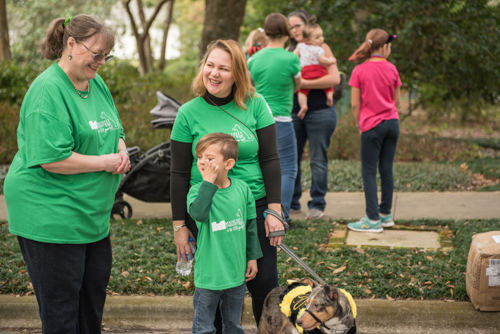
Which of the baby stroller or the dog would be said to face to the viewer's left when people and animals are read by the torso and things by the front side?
the baby stroller

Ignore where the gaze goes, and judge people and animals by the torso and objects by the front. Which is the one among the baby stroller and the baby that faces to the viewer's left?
the baby stroller

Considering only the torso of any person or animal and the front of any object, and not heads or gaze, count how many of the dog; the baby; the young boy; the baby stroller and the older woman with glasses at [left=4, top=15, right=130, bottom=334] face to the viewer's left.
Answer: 1

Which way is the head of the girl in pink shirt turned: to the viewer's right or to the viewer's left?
to the viewer's right

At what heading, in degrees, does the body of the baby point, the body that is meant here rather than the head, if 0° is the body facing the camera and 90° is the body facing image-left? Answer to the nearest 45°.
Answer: approximately 315°

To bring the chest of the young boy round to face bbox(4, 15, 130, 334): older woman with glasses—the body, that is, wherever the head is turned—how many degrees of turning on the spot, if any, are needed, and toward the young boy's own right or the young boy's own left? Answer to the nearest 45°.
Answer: approximately 90° to the young boy's own right

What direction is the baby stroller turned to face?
to the viewer's left

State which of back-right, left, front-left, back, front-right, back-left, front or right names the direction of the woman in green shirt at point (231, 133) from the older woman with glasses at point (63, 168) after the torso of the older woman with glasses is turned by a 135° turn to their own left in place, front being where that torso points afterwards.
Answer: right

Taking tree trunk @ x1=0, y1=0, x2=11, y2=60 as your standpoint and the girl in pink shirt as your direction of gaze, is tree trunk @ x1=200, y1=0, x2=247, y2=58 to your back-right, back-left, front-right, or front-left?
front-left

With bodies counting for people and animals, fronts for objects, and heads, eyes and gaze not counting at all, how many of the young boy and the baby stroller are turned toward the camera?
1

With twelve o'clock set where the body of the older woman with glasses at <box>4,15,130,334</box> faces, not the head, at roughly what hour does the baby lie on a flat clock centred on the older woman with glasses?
The baby is roughly at 9 o'clock from the older woman with glasses.

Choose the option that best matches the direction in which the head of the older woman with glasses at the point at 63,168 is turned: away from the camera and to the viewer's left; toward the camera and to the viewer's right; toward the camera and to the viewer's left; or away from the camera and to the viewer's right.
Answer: toward the camera and to the viewer's right

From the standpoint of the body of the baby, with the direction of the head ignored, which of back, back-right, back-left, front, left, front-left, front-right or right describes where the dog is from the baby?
front-right

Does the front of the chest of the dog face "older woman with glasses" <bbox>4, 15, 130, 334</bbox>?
no

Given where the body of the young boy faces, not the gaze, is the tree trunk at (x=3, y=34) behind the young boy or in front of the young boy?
behind

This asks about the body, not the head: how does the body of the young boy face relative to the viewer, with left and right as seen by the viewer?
facing the viewer
